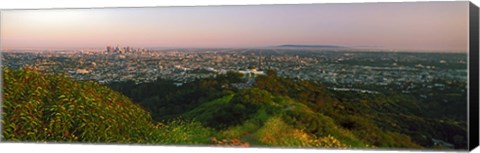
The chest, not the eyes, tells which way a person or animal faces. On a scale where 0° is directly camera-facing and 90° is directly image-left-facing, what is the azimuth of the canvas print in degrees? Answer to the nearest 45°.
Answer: approximately 45°
